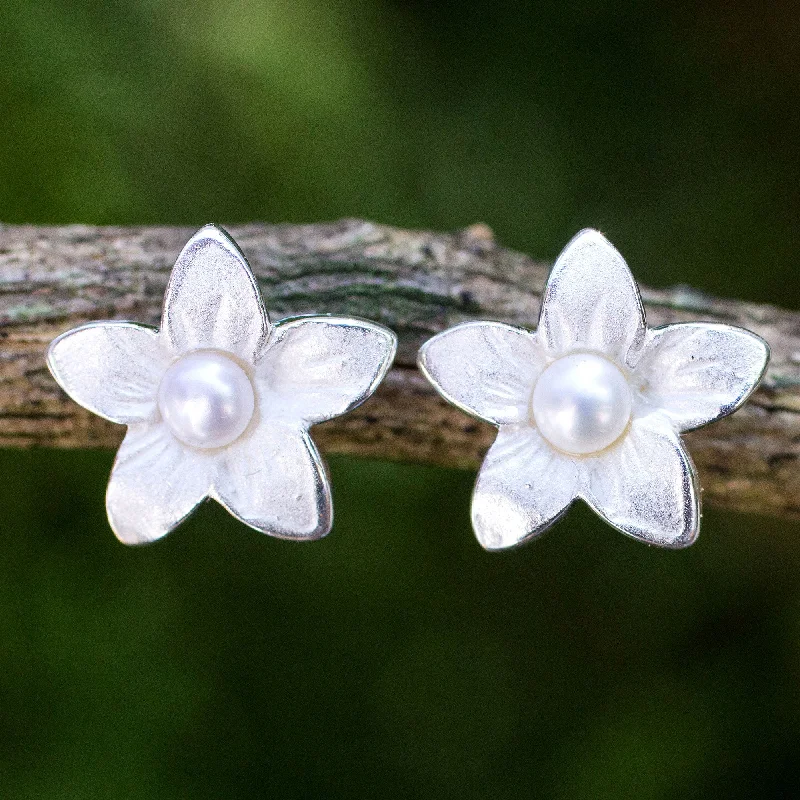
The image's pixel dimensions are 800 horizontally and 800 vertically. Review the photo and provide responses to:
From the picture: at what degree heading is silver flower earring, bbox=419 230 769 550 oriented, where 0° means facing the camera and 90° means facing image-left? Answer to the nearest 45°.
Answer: approximately 0°

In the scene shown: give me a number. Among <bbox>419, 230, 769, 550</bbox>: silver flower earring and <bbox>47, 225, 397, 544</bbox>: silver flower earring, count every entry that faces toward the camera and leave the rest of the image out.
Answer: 2

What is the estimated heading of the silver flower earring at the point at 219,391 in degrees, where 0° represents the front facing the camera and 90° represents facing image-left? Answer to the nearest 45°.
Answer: approximately 0°
